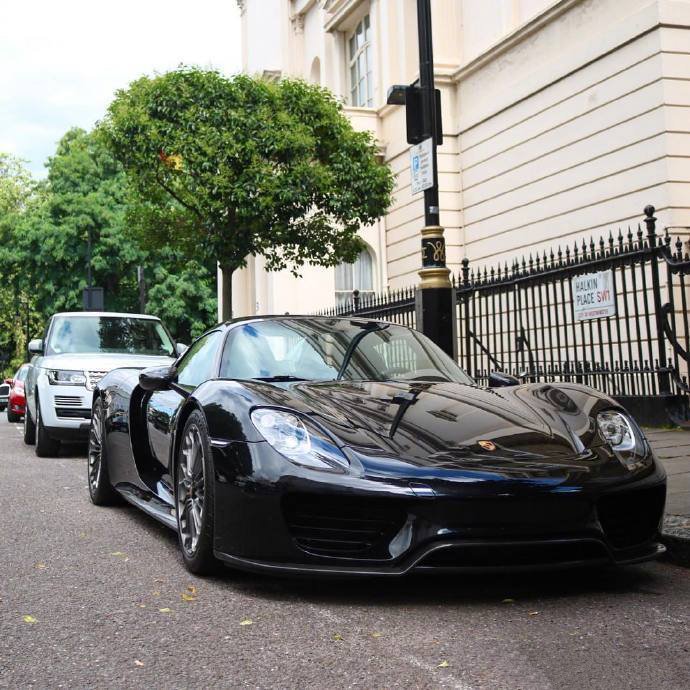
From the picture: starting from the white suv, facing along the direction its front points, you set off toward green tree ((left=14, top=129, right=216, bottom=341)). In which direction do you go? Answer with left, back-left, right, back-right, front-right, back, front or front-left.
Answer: back

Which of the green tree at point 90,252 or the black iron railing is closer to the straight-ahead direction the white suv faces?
the black iron railing

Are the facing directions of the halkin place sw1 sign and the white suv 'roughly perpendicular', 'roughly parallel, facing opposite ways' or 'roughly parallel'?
roughly perpendicular

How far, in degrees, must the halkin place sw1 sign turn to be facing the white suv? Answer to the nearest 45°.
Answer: approximately 45° to its right

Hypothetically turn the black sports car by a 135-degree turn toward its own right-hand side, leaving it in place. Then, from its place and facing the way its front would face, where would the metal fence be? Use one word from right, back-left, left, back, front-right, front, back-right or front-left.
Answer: right

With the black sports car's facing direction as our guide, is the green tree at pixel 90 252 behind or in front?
behind

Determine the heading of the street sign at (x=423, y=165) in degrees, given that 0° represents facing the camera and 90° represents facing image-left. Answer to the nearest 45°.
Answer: approximately 45°

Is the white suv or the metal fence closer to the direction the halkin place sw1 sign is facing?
the white suv

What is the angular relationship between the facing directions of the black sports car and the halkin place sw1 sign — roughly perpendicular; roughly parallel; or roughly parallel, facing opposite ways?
roughly perpendicular

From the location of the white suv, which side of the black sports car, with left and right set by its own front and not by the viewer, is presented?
back
